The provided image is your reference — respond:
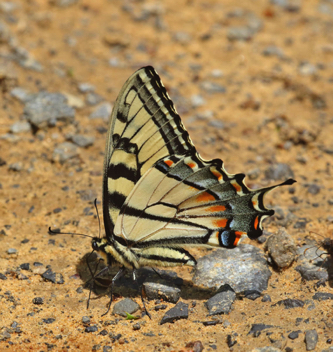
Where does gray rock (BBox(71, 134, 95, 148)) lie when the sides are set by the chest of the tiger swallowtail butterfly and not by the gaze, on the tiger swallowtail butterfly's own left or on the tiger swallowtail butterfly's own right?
on the tiger swallowtail butterfly's own right

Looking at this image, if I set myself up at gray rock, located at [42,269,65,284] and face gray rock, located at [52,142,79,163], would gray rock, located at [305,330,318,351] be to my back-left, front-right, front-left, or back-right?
back-right

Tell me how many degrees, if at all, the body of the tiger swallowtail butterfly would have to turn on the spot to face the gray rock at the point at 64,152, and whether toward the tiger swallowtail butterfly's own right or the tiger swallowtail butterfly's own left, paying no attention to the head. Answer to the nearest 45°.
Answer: approximately 45° to the tiger swallowtail butterfly's own right

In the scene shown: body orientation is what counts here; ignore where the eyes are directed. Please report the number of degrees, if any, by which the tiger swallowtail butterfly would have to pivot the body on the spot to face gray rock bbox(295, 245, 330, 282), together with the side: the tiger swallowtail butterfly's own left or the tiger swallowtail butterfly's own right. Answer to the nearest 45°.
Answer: approximately 135° to the tiger swallowtail butterfly's own right

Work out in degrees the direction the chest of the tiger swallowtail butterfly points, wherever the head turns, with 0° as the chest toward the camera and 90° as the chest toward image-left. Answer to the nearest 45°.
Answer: approximately 90°
